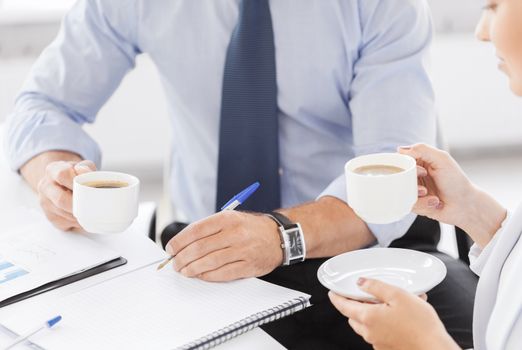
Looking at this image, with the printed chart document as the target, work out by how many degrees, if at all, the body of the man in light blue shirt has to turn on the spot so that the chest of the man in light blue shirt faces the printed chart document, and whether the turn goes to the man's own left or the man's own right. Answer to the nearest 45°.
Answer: approximately 45° to the man's own right

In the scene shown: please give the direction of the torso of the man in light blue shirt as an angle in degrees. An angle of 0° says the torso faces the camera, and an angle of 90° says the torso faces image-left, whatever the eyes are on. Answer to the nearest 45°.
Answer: approximately 0°
